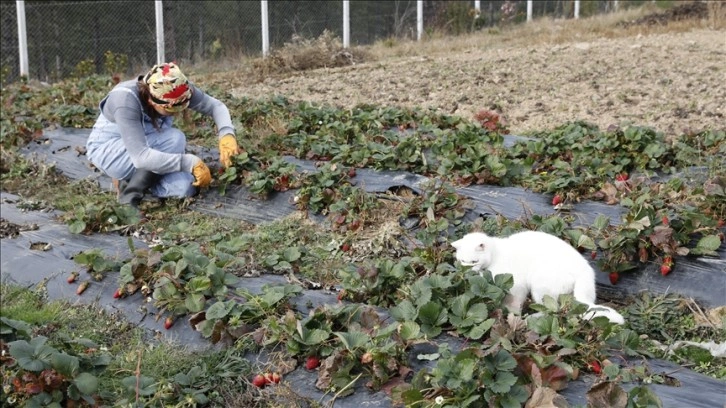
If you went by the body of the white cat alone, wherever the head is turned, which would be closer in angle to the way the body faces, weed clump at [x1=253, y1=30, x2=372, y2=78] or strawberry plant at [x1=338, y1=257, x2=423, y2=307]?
the strawberry plant

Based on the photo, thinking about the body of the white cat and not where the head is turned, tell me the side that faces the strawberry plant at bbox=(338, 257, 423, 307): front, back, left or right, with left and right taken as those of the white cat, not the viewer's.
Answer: front

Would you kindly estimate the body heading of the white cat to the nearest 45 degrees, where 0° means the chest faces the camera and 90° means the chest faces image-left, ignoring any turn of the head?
approximately 90°

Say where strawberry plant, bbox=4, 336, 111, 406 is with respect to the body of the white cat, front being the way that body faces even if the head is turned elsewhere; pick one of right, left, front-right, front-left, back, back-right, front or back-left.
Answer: front-left

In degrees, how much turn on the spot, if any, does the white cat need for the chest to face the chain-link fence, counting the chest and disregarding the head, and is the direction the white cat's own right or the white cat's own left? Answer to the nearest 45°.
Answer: approximately 45° to the white cat's own right

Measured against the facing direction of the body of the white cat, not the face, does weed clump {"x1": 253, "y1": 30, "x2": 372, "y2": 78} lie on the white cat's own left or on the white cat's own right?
on the white cat's own right

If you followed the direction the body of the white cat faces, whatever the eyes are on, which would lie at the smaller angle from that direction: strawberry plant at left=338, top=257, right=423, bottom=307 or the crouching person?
the strawberry plant

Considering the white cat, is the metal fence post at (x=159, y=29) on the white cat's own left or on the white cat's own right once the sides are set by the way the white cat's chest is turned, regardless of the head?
on the white cat's own right

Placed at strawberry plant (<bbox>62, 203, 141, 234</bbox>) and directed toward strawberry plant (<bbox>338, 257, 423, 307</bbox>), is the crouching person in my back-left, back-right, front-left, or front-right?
back-left
